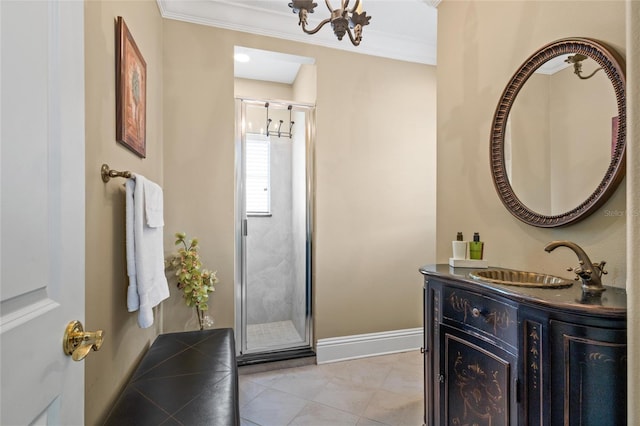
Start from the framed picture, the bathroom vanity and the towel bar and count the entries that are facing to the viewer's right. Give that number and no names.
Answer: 2

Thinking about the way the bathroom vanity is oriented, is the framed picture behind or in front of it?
in front

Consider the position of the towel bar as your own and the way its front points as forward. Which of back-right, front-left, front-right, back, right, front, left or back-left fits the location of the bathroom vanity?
front-right

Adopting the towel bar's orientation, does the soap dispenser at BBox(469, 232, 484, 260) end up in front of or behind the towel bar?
in front

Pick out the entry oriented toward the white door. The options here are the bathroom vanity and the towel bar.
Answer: the bathroom vanity

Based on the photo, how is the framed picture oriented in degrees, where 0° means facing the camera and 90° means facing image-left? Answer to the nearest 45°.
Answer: approximately 270°

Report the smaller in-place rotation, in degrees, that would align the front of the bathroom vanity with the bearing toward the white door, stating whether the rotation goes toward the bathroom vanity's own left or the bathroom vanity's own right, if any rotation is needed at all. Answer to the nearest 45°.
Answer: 0° — it already faces it

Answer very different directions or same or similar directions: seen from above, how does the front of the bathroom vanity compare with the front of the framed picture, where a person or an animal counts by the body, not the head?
very different directions

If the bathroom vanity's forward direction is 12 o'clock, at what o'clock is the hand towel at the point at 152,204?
The hand towel is roughly at 1 o'clock from the bathroom vanity.

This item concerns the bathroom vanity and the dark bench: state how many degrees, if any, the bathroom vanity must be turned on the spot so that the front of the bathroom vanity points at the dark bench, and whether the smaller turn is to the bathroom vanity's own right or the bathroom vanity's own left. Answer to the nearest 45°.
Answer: approximately 45° to the bathroom vanity's own right

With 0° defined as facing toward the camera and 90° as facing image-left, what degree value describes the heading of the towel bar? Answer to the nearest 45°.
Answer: approximately 270°

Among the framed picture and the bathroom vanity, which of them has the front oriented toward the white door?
the bathroom vanity
